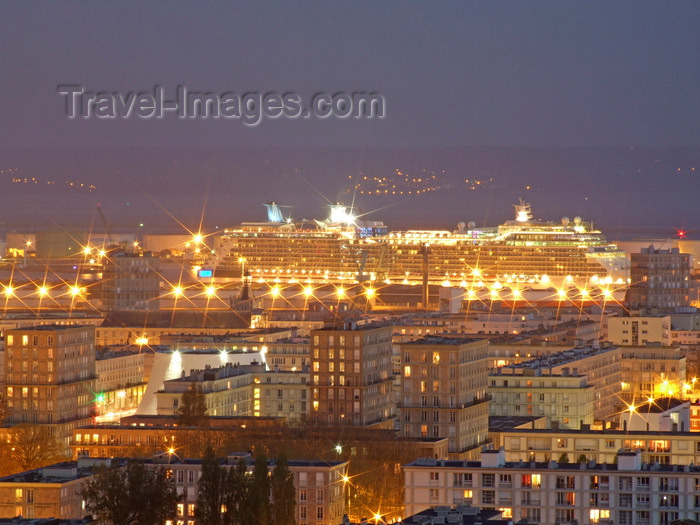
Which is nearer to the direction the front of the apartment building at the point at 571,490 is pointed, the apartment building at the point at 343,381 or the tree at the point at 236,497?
the tree

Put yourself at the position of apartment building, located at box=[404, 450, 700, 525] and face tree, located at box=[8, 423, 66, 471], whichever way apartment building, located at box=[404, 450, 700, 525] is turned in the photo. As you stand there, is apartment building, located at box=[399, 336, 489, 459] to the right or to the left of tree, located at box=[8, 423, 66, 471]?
right

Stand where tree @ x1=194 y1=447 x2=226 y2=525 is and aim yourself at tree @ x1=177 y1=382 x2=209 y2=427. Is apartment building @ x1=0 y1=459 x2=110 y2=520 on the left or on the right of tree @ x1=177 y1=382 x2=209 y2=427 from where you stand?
left

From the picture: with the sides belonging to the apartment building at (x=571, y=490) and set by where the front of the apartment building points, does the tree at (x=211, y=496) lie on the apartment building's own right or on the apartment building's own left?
on the apartment building's own right

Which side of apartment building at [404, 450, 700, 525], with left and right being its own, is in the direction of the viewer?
front

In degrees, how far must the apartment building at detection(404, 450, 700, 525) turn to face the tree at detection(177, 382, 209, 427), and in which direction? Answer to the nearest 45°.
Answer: approximately 135° to its right

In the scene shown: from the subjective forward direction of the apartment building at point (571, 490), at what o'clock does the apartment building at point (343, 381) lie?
the apartment building at point (343, 381) is roughly at 5 o'clock from the apartment building at point (571, 490).

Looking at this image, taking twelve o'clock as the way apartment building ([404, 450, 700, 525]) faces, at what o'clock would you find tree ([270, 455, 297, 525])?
The tree is roughly at 2 o'clock from the apartment building.

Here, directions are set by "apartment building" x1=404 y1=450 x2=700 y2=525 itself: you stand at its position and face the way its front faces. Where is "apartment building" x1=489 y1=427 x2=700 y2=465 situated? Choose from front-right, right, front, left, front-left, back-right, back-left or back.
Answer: back

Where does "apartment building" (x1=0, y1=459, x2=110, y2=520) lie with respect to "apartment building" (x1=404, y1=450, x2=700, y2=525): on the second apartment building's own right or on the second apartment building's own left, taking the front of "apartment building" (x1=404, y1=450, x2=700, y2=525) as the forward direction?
on the second apartment building's own right
